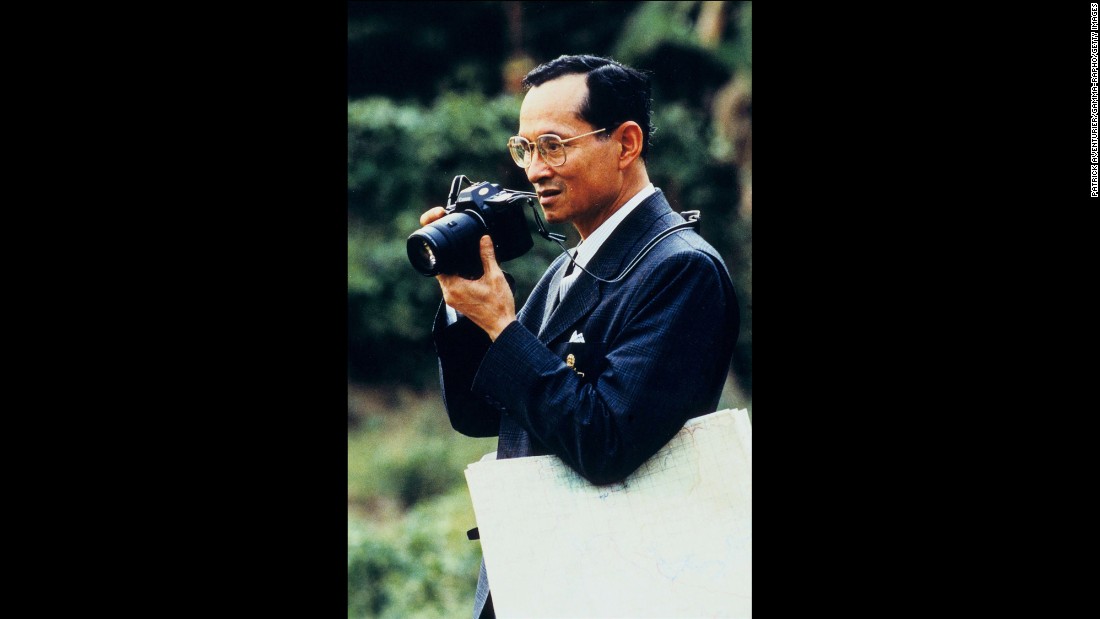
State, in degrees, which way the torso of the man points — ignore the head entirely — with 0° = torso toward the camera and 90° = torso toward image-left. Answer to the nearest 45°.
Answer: approximately 45°
